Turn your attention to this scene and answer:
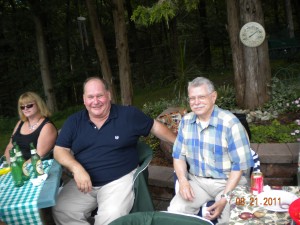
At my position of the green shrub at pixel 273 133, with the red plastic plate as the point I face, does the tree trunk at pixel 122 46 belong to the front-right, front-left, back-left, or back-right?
back-right

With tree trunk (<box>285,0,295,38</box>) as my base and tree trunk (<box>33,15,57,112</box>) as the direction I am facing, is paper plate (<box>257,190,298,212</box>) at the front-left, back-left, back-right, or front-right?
front-left

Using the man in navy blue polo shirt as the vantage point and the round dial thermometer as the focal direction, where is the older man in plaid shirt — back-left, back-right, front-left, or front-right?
front-right

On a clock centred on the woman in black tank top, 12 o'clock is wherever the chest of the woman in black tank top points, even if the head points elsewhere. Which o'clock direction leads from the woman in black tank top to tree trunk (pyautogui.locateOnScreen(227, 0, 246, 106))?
The tree trunk is roughly at 7 o'clock from the woman in black tank top.

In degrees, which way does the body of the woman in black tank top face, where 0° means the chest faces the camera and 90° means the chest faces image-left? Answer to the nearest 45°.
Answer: approximately 45°

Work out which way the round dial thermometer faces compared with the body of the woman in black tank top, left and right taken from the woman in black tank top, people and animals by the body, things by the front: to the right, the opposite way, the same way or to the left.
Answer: the same way

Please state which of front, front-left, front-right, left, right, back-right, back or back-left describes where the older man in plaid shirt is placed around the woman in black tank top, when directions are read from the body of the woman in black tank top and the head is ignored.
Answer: left

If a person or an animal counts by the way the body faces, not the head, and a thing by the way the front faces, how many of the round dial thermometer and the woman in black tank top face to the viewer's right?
0

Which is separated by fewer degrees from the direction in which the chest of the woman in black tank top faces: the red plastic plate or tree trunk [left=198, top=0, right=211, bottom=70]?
the red plastic plate

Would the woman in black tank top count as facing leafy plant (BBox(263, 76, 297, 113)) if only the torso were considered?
no

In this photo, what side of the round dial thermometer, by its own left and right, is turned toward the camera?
front

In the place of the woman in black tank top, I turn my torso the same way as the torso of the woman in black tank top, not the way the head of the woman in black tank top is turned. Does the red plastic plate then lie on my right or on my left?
on my left

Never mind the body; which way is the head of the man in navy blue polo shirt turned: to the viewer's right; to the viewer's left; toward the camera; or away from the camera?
toward the camera

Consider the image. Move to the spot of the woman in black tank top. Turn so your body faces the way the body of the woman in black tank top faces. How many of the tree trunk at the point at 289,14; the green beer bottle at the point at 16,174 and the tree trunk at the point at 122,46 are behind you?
2

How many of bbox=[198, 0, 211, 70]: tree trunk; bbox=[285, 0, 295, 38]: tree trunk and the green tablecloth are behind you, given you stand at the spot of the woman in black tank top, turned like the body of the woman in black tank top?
2
